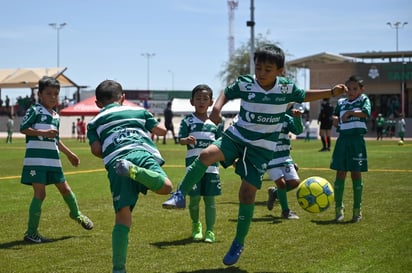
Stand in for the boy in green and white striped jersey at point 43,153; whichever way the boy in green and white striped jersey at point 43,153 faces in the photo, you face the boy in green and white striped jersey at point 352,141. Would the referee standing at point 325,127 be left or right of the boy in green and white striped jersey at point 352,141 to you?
left

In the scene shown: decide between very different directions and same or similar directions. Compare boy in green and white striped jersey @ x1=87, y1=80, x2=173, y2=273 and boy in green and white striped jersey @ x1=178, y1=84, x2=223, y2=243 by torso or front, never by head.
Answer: very different directions

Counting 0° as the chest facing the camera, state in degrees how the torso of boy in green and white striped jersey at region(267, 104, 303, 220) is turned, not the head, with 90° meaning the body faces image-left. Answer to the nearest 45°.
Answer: approximately 315°

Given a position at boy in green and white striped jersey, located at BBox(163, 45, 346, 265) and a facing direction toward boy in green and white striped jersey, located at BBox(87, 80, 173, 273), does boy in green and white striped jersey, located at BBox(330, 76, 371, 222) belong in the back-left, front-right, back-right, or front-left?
back-right

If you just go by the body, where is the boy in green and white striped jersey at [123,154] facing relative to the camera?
away from the camera

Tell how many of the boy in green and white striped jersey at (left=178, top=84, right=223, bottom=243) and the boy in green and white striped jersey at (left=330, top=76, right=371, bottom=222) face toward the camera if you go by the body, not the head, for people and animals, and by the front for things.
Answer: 2

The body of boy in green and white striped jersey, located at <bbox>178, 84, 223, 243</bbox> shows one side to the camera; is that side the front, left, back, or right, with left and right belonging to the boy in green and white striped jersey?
front

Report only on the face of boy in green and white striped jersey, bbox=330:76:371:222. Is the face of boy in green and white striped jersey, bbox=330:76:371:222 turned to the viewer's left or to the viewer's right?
to the viewer's left

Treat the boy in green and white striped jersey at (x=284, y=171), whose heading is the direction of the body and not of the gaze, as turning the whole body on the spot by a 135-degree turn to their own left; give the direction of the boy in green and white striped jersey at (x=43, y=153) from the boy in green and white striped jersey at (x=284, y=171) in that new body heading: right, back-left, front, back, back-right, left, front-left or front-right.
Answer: back-left

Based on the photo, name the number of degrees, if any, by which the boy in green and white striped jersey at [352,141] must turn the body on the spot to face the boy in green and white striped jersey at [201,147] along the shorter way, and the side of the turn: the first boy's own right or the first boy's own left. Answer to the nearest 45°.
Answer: approximately 45° to the first boy's own right

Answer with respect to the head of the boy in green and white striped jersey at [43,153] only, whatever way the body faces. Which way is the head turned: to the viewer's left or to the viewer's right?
to the viewer's right

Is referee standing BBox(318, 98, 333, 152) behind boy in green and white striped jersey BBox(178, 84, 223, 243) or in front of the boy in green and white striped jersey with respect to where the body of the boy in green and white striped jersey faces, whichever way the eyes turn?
behind

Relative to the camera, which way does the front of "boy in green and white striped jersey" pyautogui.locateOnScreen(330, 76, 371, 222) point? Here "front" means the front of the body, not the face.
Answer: toward the camera
